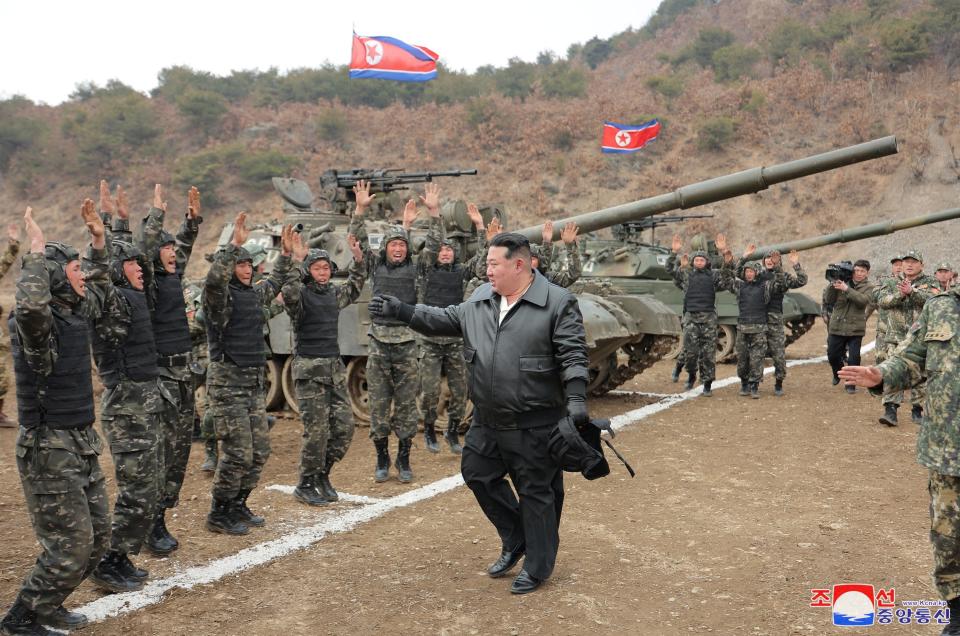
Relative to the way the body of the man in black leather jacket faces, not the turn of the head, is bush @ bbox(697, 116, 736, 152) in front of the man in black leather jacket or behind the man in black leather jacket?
behind

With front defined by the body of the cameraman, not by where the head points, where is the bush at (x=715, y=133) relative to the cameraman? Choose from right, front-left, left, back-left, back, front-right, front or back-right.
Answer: back-right

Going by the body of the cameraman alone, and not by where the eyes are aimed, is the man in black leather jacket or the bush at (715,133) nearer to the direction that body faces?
the man in black leather jacket

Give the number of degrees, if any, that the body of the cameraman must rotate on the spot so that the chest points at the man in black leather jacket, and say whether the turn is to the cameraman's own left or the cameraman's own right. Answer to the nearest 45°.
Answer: approximately 45° to the cameraman's own left

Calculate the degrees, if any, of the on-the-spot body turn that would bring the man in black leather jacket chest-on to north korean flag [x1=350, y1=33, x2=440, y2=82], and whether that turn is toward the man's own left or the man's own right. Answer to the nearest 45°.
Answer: approximately 135° to the man's own right

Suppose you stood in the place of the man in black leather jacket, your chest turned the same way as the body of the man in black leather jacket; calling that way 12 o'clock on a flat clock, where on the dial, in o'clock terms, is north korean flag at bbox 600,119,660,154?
The north korean flag is roughly at 5 o'clock from the man in black leather jacket.

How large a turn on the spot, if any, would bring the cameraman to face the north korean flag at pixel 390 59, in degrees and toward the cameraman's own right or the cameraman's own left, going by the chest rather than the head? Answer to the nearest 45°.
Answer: approximately 45° to the cameraman's own right

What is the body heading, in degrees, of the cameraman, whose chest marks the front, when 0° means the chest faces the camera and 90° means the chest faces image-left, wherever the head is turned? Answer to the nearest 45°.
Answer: approximately 45°

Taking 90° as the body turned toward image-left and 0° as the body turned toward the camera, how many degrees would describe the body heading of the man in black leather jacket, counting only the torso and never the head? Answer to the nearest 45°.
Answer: approximately 45°
